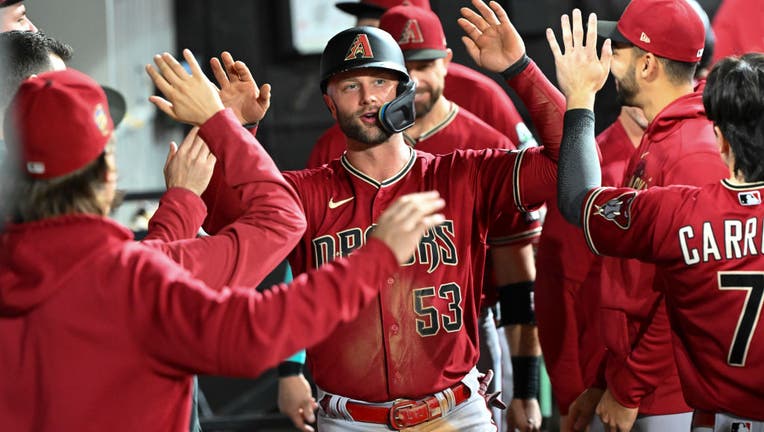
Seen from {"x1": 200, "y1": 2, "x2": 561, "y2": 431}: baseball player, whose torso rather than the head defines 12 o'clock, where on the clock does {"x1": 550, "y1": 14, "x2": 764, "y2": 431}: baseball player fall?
{"x1": 550, "y1": 14, "x2": 764, "y2": 431}: baseball player is roughly at 10 o'clock from {"x1": 200, "y1": 2, "x2": 561, "y2": 431}: baseball player.

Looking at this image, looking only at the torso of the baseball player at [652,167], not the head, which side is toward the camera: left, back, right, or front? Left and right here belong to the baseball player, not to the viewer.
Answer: left

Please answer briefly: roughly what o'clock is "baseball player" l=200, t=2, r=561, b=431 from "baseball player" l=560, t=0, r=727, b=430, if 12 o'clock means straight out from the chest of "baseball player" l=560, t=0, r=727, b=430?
"baseball player" l=200, t=2, r=561, b=431 is roughly at 11 o'clock from "baseball player" l=560, t=0, r=727, b=430.

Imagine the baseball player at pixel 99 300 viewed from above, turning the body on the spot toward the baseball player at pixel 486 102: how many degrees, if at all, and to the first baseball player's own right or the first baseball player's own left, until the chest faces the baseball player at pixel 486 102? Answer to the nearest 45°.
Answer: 0° — they already face them

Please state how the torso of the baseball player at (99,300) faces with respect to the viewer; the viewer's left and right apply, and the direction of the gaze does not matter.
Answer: facing away from the viewer and to the right of the viewer

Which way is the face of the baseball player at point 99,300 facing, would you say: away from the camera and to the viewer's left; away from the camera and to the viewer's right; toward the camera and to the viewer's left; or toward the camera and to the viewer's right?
away from the camera and to the viewer's right

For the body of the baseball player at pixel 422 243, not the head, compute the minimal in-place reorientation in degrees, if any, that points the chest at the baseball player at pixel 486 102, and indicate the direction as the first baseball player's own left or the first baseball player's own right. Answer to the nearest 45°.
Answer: approximately 180°
